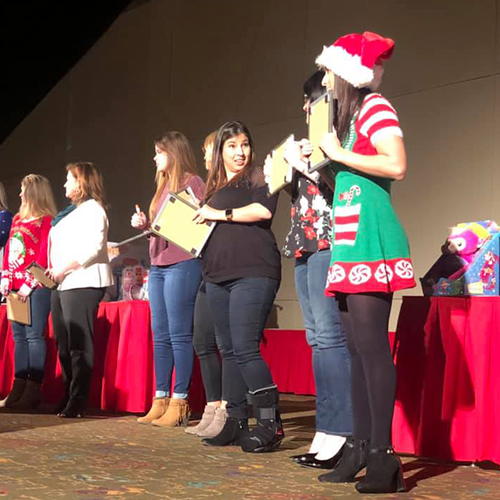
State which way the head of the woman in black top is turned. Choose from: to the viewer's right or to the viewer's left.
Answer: to the viewer's right

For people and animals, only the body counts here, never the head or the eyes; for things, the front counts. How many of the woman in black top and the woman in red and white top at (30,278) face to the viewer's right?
0

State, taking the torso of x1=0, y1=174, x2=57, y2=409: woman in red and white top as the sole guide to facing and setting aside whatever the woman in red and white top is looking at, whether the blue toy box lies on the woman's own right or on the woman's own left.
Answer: on the woman's own left

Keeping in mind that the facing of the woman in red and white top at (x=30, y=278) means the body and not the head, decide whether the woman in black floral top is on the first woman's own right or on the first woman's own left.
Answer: on the first woman's own left

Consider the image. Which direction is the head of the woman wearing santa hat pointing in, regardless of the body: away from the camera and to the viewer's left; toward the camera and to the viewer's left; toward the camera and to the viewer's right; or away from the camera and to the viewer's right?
away from the camera and to the viewer's left

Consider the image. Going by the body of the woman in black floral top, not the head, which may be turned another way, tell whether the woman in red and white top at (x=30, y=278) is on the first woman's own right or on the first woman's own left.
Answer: on the first woman's own right

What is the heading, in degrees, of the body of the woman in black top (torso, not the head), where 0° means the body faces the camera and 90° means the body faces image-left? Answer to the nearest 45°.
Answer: approximately 45°

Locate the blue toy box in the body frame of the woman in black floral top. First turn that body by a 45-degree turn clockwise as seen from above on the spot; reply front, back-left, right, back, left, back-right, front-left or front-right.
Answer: back-right

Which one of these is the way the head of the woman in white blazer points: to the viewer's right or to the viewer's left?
to the viewer's left

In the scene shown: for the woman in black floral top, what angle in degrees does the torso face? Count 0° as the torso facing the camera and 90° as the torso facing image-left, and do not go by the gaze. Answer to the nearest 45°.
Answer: approximately 45°
